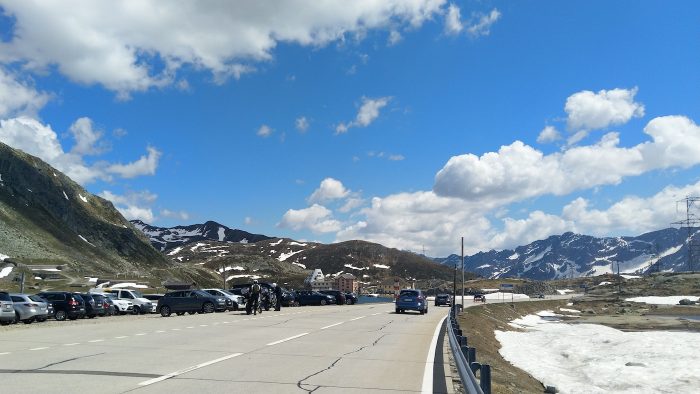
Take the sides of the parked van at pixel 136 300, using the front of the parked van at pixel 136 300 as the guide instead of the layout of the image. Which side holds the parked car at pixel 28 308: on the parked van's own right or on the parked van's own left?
on the parked van's own right

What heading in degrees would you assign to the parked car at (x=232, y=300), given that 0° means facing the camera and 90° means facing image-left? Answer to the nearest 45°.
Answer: approximately 315°

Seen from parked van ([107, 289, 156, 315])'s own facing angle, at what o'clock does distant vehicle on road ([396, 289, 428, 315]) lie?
The distant vehicle on road is roughly at 11 o'clock from the parked van.

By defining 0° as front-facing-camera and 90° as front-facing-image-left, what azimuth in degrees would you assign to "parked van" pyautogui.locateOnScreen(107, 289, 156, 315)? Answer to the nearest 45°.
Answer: approximately 315°
